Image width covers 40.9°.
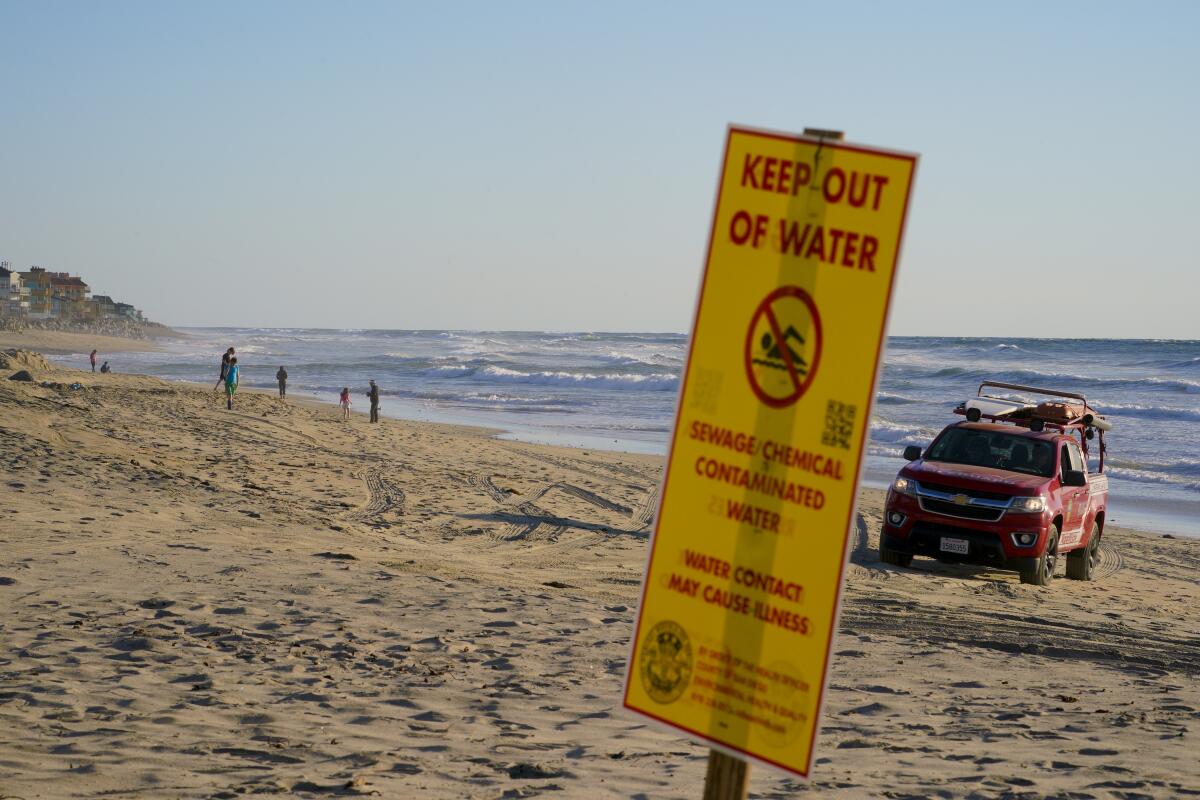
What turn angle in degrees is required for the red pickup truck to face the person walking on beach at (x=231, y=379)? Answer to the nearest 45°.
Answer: approximately 90° to its right

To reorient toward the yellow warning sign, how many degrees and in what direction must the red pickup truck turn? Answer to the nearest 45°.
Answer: approximately 45° to its left

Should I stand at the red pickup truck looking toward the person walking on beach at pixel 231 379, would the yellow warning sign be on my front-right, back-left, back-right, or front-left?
back-left

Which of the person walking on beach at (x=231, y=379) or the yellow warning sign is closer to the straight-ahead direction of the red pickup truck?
the yellow warning sign

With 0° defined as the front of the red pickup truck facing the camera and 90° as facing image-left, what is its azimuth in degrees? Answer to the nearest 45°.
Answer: approximately 45°
